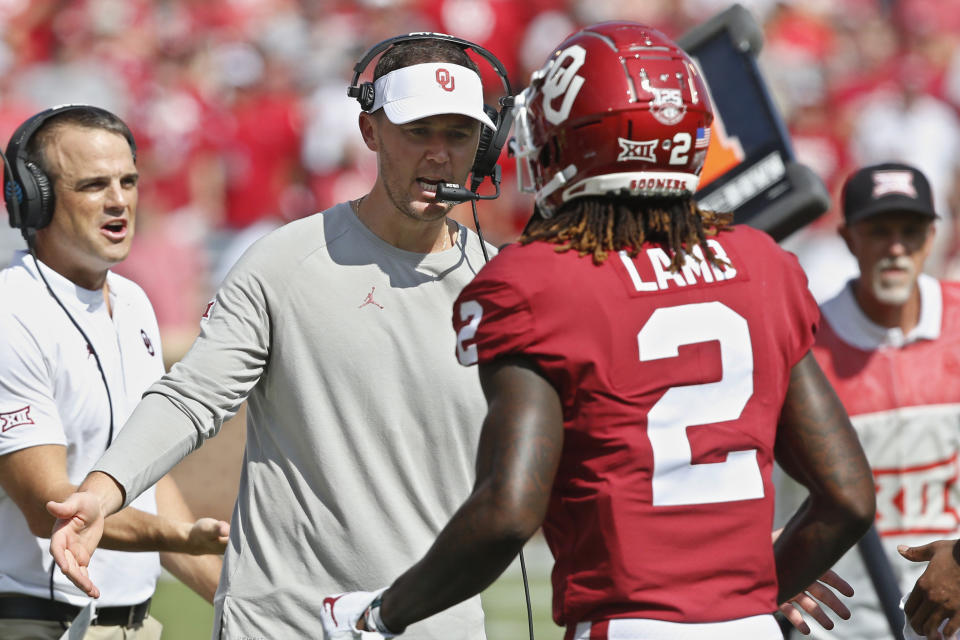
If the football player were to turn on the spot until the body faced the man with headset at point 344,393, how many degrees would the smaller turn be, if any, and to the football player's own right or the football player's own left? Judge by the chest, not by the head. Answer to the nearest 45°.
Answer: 0° — they already face them

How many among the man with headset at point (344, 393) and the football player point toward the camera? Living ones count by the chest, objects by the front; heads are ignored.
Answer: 1

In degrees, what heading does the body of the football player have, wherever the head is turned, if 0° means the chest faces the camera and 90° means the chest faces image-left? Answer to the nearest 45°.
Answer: approximately 135°

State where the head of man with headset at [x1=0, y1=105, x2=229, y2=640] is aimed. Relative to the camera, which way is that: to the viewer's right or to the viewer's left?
to the viewer's right

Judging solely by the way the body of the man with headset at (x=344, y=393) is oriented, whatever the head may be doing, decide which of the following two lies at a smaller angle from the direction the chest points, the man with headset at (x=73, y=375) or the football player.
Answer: the football player

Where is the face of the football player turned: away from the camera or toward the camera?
away from the camera

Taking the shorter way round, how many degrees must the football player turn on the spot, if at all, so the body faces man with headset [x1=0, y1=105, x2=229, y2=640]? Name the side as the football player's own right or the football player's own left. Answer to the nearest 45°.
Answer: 0° — they already face them

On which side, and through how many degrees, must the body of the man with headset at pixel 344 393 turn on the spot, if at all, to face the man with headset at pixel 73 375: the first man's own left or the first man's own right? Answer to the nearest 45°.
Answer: approximately 135° to the first man's own right

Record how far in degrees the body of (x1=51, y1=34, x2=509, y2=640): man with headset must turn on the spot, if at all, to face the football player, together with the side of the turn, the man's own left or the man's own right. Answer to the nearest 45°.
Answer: approximately 45° to the man's own left

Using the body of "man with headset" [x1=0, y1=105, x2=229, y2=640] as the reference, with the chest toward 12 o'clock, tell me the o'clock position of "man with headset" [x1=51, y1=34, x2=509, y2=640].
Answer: "man with headset" [x1=51, y1=34, x2=509, y2=640] is roughly at 12 o'clock from "man with headset" [x1=0, y1=105, x2=229, y2=640].

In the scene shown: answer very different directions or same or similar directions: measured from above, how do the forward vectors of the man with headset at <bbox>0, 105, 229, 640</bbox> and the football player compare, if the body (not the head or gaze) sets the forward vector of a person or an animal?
very different directions

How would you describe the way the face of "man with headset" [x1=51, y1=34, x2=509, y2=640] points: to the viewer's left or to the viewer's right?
to the viewer's right
